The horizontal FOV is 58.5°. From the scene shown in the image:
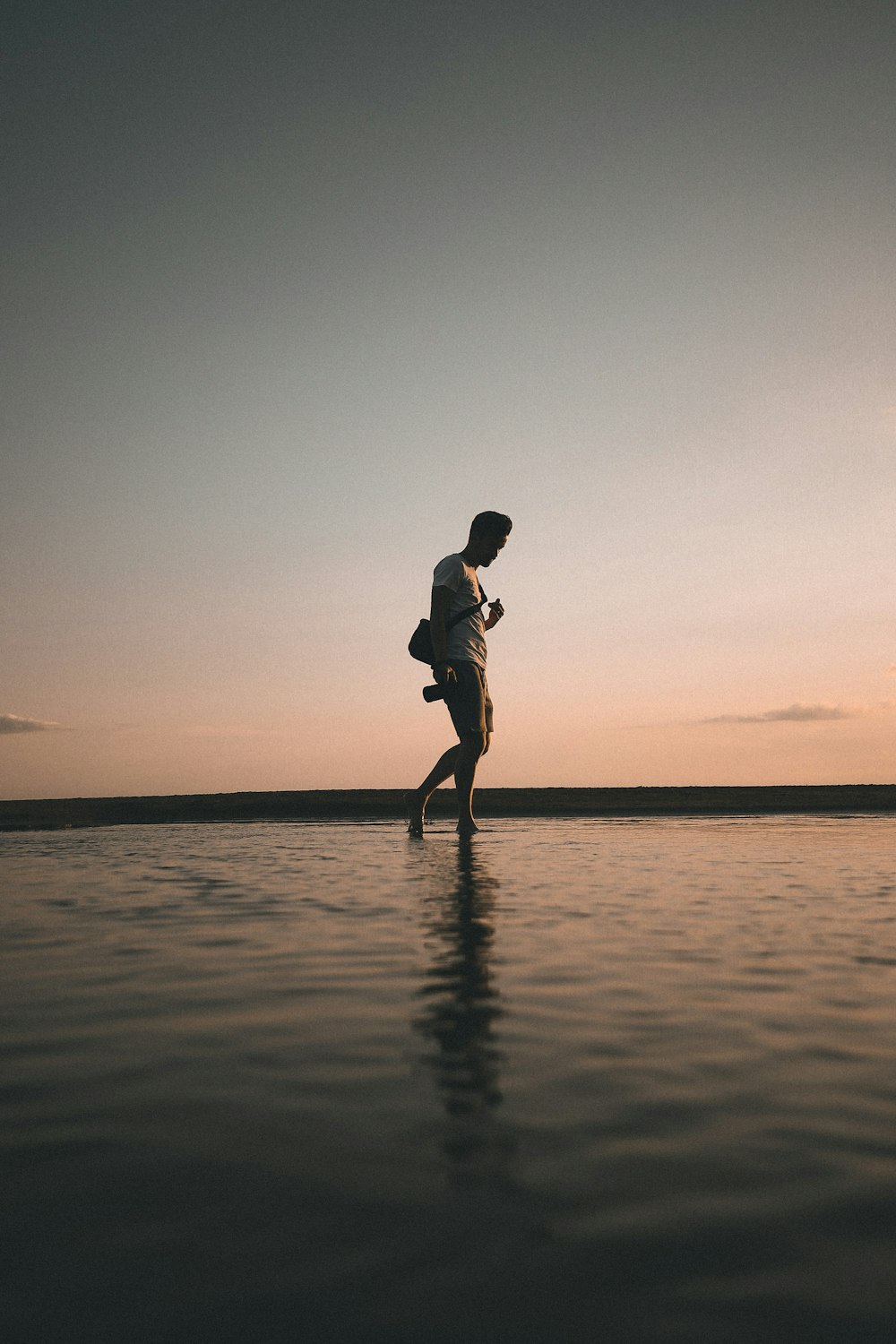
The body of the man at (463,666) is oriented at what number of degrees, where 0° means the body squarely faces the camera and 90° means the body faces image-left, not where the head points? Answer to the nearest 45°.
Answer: approximately 270°

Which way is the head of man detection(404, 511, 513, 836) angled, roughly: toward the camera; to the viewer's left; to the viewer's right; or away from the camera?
to the viewer's right
